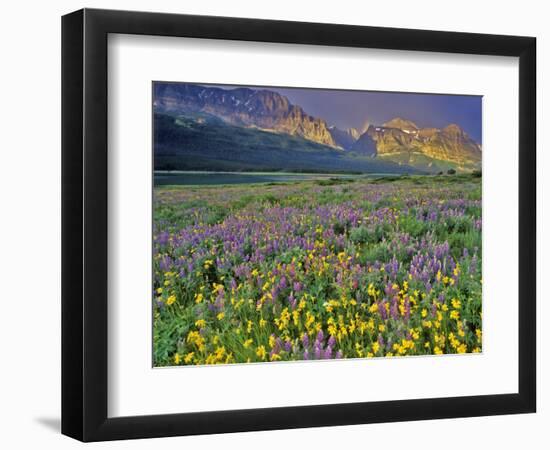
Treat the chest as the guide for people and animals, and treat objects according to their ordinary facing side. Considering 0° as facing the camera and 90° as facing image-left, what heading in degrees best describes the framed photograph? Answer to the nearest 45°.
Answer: approximately 315°
